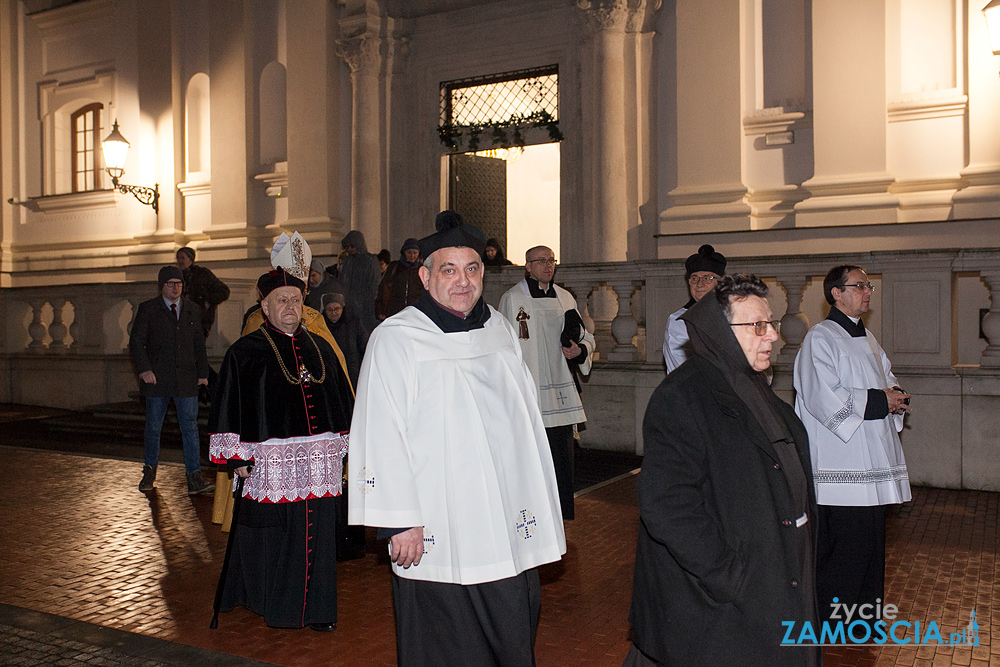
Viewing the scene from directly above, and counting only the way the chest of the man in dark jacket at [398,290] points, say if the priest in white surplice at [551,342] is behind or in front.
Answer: in front

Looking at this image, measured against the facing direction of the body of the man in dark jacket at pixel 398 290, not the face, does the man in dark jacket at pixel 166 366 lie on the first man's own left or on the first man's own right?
on the first man's own right

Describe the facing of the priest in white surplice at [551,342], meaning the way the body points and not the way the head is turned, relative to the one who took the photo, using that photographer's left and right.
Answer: facing the viewer and to the right of the viewer

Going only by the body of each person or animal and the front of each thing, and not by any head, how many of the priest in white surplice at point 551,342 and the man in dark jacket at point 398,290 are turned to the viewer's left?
0

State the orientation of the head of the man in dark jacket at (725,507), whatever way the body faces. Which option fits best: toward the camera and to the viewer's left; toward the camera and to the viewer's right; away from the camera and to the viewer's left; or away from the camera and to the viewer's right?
toward the camera and to the viewer's right

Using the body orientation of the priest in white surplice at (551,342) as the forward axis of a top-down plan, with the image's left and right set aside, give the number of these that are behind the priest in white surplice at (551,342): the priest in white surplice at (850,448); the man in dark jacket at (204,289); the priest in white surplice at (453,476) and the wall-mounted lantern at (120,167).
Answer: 2

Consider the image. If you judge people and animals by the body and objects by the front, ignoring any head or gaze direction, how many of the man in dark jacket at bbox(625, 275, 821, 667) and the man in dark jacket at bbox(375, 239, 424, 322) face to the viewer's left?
0

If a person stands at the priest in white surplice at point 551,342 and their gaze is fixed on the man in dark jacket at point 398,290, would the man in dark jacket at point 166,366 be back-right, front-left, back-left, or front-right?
front-left

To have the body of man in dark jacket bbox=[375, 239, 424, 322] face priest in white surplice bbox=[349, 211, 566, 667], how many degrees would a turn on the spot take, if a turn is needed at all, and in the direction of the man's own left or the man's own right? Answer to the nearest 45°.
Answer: approximately 45° to the man's own right
